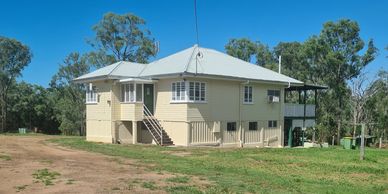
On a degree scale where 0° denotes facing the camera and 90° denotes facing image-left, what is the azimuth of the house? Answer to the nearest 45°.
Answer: approximately 45°

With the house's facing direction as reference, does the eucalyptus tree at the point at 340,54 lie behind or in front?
behind
